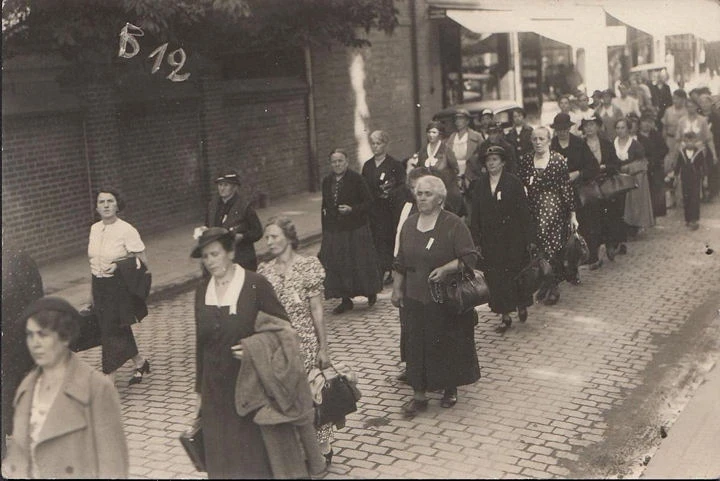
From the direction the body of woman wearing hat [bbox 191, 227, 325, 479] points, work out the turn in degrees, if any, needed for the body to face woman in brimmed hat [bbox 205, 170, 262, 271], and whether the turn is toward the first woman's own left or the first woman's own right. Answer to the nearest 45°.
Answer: approximately 135° to the first woman's own right

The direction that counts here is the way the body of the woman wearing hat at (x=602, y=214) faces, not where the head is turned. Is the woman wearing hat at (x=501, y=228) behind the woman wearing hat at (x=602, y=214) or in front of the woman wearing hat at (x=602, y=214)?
in front

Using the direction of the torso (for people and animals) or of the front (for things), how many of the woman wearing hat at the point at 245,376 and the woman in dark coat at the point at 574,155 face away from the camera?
0

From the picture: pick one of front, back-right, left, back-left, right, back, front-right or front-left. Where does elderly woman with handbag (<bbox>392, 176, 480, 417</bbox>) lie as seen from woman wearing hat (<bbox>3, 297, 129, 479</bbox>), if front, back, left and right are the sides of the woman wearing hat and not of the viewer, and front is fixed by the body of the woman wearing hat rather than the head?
back

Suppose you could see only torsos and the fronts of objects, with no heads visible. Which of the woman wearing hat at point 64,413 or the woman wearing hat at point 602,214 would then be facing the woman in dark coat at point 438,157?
the woman wearing hat at point 602,214

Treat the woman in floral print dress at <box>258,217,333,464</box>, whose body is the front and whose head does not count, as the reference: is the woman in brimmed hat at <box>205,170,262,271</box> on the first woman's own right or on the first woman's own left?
on the first woman's own right

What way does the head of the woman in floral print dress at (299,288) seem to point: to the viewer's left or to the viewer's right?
to the viewer's left

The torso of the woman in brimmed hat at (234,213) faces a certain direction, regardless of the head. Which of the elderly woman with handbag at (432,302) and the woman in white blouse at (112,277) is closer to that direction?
the woman in white blouse

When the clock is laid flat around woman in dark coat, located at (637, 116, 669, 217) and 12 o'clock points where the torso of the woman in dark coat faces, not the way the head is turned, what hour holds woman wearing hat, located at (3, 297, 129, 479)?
The woman wearing hat is roughly at 11 o'clock from the woman in dark coat.

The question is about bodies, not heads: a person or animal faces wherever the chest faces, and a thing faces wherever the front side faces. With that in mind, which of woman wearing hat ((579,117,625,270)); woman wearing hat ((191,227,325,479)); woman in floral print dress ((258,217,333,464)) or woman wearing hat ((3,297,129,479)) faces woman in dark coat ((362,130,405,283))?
woman wearing hat ((579,117,625,270))

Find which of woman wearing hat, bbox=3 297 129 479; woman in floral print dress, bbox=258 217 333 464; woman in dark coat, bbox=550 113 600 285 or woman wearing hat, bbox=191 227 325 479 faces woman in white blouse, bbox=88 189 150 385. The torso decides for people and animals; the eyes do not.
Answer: the woman in dark coat
